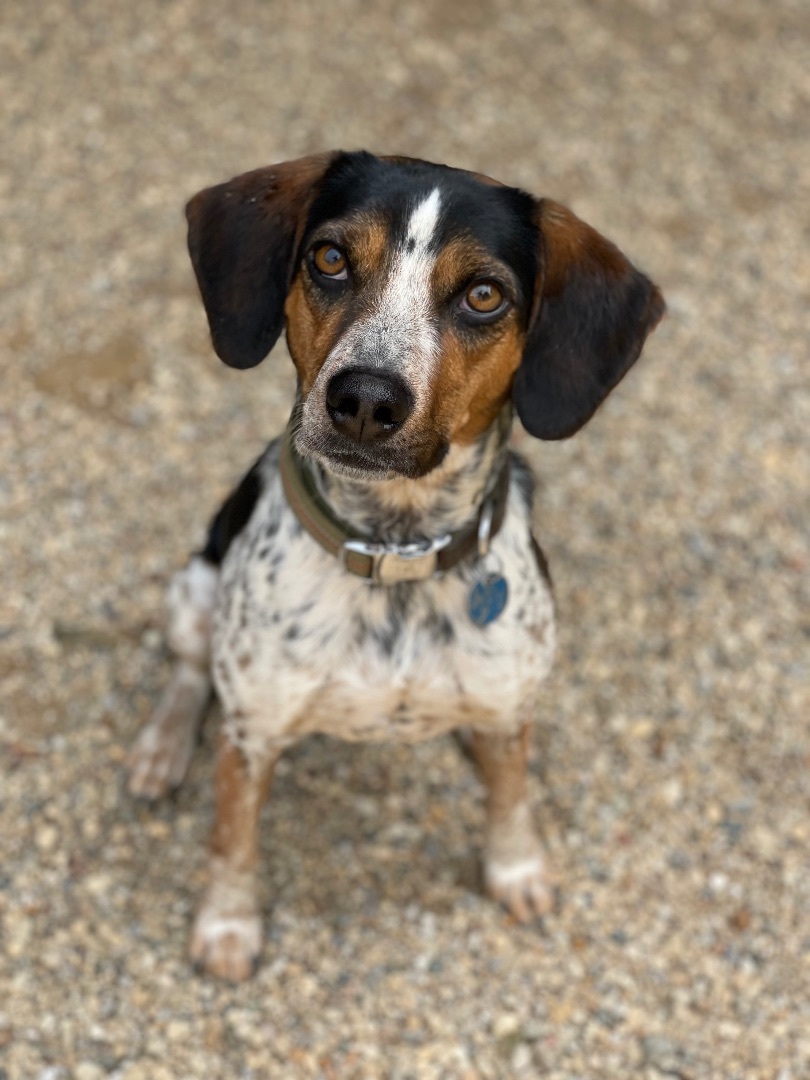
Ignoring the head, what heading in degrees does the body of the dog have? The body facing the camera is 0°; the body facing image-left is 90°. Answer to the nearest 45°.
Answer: approximately 0°
